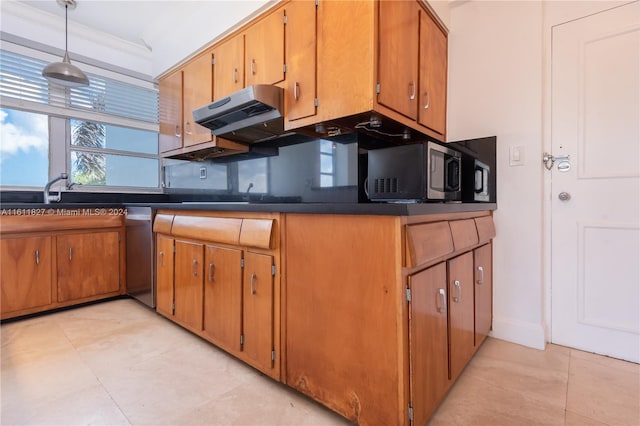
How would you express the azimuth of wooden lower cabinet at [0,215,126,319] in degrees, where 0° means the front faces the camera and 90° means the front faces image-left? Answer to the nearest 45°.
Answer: approximately 315°

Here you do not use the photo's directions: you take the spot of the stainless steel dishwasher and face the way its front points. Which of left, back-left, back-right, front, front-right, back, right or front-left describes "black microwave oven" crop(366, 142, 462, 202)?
left

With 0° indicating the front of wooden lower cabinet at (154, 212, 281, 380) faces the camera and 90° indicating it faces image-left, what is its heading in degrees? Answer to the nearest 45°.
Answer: approximately 45°

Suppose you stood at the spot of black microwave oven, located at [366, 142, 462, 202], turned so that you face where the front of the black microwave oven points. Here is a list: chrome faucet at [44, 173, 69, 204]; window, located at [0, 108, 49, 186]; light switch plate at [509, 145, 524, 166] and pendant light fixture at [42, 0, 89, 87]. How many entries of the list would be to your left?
1

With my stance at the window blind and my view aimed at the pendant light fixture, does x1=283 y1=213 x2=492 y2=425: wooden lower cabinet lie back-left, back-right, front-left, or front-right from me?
front-left

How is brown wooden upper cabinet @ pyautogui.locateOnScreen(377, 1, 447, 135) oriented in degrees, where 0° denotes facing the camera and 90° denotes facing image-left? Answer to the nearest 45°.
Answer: approximately 315°

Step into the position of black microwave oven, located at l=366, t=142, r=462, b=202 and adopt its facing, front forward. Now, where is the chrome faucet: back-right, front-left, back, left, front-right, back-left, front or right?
back-right

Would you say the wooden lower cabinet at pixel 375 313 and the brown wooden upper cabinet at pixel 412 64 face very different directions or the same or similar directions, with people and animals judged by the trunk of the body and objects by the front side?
same or similar directions

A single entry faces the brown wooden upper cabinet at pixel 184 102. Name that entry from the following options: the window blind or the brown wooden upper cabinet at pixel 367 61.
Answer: the window blind

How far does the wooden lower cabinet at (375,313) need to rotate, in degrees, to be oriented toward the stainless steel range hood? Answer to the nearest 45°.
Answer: approximately 180°

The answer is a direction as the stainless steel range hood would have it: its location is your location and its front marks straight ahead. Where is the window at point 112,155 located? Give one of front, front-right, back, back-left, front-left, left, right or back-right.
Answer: right

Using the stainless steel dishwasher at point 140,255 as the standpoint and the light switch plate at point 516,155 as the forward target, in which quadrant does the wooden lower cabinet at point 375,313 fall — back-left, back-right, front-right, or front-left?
front-right

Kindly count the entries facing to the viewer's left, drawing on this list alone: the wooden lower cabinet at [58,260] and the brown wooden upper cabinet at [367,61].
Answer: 0

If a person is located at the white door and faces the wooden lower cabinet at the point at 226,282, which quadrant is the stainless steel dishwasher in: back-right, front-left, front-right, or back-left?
front-right

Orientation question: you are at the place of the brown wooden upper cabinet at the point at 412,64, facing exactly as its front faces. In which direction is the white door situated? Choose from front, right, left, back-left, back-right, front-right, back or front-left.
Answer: front-left

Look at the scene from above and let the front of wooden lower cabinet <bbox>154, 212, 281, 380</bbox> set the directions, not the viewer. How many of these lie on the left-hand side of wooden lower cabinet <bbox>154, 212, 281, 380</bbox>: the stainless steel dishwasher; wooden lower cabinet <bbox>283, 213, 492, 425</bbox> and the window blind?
1
